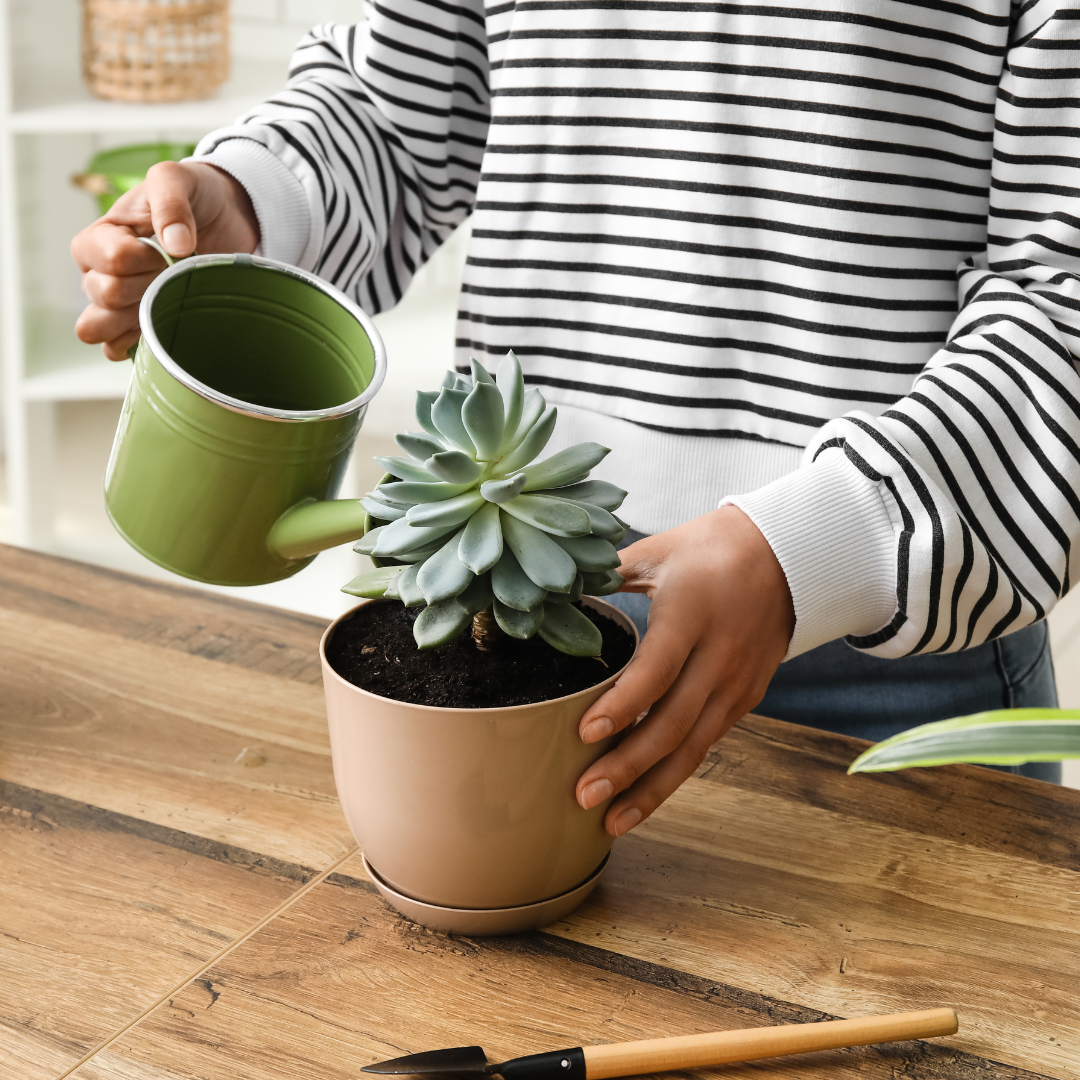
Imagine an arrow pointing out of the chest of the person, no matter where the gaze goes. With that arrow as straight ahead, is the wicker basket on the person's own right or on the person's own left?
on the person's own right

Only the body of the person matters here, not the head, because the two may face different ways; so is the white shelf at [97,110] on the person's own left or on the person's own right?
on the person's own right

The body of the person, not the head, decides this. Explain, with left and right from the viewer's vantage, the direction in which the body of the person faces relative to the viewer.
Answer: facing the viewer and to the left of the viewer

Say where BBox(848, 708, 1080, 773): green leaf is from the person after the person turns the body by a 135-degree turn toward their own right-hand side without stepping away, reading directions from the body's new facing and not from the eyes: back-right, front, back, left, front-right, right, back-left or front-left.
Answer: back
